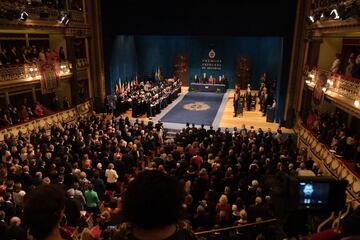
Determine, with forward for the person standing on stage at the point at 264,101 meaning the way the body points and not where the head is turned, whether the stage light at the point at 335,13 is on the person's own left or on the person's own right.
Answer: on the person's own left

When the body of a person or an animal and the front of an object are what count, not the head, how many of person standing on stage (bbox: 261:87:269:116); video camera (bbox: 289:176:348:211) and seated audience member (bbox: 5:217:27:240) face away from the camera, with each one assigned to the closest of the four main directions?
2

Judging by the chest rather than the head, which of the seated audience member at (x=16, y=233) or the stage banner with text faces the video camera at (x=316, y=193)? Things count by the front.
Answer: the stage banner with text

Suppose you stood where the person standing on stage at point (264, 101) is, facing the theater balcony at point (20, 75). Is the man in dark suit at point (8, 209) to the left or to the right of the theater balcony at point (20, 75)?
left

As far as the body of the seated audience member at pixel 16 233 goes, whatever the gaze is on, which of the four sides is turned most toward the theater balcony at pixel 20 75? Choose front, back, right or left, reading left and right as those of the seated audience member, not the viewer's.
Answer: front

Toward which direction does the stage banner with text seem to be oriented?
toward the camera

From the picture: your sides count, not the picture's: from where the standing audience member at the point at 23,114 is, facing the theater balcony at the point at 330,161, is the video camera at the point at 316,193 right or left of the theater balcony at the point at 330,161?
right

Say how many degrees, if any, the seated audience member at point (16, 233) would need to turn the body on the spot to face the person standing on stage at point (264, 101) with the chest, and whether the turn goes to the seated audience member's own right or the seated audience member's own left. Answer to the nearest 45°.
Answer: approximately 45° to the seated audience member's own right

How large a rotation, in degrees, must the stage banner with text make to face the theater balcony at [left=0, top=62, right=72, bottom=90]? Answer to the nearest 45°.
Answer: approximately 45° to its right

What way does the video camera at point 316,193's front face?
away from the camera

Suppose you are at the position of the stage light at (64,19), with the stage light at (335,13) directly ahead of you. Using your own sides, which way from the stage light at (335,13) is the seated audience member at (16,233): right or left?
right

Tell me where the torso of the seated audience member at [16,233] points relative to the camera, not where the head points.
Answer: away from the camera

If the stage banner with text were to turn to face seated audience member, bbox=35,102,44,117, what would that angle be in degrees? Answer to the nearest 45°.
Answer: approximately 45° to its right
